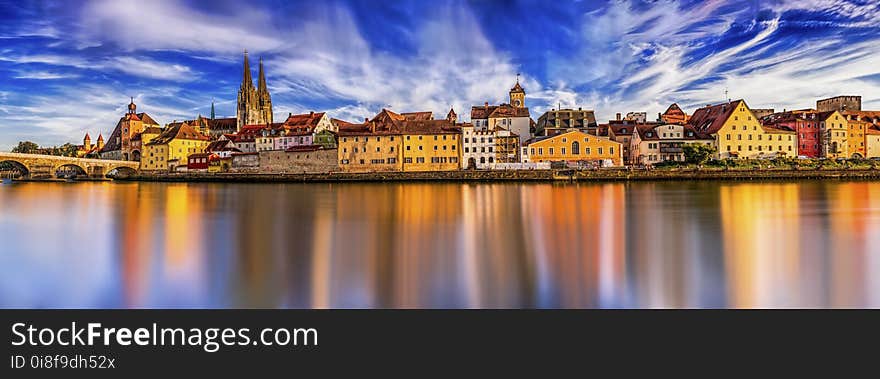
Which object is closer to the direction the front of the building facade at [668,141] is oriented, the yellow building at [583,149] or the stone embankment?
the stone embankment

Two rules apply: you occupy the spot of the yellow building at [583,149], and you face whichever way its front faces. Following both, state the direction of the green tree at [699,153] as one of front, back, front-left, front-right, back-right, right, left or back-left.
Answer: left

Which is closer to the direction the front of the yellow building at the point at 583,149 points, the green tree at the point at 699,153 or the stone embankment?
the stone embankment

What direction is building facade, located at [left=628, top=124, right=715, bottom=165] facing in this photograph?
toward the camera

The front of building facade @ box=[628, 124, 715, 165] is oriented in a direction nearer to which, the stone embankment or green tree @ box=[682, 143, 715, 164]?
the stone embankment

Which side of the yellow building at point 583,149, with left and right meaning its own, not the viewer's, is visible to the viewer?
front

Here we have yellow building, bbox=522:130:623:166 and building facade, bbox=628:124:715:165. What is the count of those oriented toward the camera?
2

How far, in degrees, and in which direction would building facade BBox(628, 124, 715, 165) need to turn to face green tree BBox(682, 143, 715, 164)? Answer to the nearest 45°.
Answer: approximately 45° to its left

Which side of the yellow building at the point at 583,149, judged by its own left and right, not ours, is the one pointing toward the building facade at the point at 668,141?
left

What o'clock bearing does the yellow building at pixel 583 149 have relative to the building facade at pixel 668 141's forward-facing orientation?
The yellow building is roughly at 2 o'clock from the building facade.

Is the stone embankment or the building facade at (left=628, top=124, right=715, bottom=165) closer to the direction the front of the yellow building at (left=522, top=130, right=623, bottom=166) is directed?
the stone embankment

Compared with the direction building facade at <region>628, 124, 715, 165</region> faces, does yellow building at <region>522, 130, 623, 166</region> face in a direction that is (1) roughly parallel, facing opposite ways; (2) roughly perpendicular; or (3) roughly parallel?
roughly parallel
